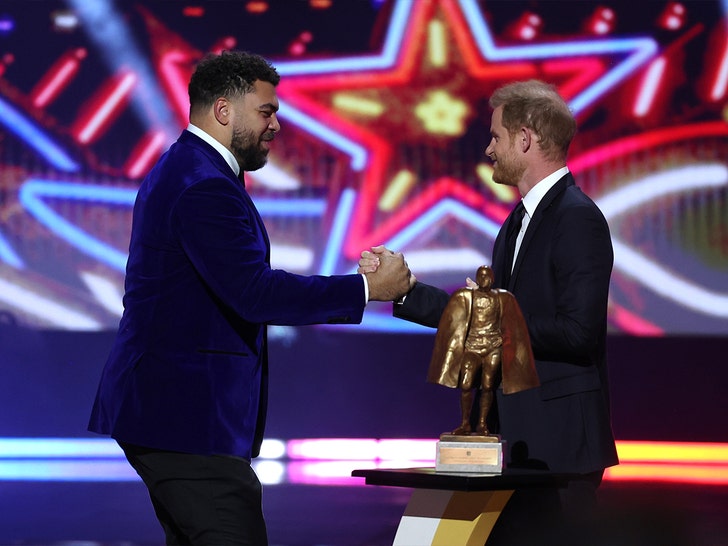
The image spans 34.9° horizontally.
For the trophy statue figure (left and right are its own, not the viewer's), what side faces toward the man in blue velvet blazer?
right

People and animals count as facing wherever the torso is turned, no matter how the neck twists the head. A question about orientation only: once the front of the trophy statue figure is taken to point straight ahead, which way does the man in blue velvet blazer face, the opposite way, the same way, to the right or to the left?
to the left

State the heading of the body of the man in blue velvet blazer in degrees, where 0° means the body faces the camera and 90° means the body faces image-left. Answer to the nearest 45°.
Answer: approximately 270°

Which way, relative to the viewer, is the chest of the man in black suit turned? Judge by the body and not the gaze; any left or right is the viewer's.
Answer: facing to the left of the viewer

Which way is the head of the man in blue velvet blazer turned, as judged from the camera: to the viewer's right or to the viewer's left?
to the viewer's right

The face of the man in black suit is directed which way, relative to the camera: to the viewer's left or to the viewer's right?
to the viewer's left

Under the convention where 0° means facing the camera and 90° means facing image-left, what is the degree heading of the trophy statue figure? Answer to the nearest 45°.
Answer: approximately 0°

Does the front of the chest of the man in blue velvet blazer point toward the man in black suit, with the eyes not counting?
yes

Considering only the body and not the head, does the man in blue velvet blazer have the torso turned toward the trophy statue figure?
yes

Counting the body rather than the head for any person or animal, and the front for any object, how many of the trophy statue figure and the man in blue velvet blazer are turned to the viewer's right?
1
